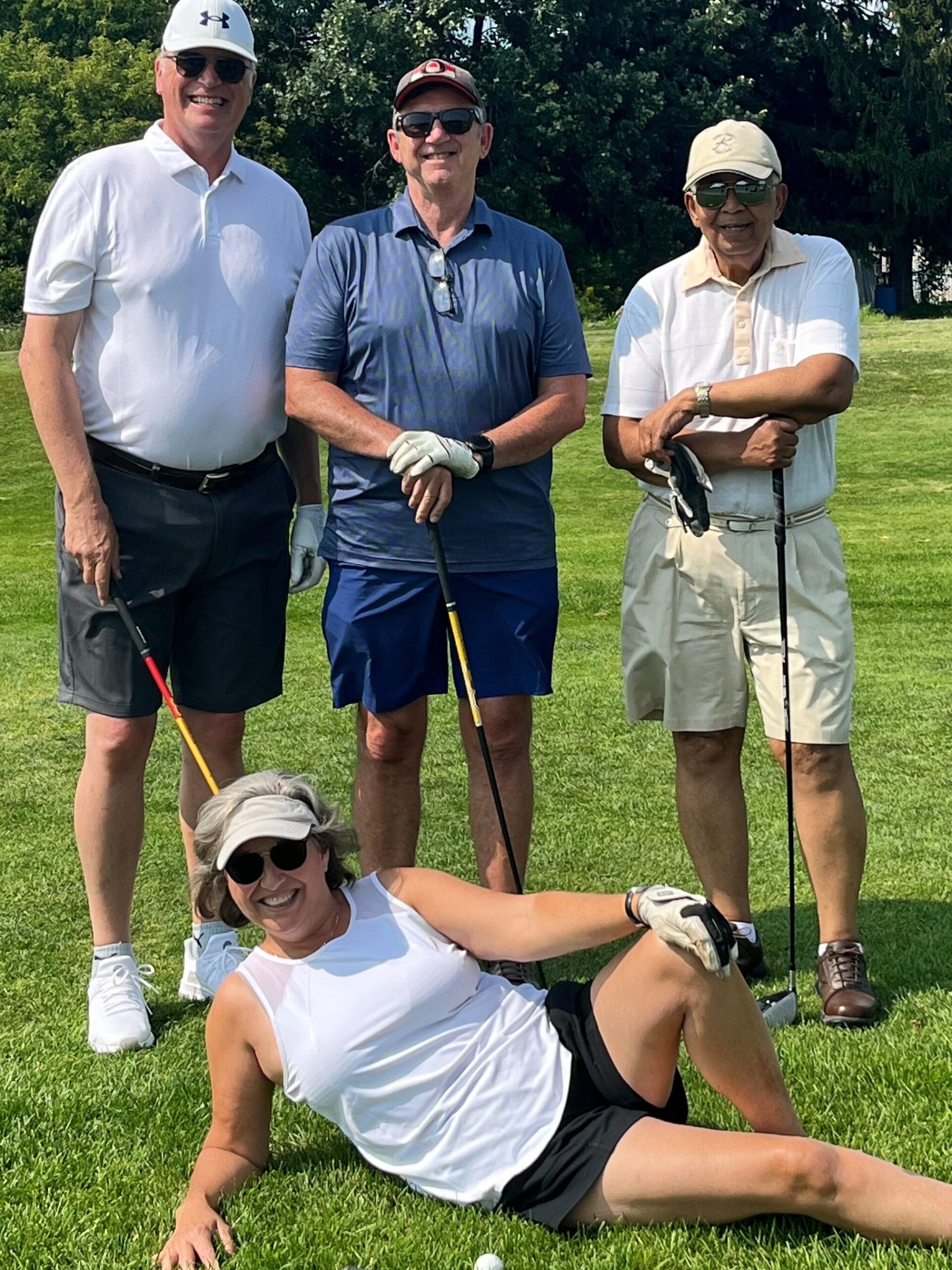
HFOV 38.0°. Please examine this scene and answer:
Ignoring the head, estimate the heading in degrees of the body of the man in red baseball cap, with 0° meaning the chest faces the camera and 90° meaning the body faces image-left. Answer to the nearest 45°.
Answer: approximately 0°

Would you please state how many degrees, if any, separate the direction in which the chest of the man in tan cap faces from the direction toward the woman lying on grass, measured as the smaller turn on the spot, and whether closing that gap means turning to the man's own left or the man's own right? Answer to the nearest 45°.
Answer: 0° — they already face them

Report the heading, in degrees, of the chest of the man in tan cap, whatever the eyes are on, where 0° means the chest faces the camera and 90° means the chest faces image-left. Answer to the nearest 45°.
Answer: approximately 0°

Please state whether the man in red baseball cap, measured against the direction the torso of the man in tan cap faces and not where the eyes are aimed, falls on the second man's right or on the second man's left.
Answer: on the second man's right

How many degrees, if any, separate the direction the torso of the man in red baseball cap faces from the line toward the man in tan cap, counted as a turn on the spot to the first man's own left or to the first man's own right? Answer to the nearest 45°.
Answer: approximately 90° to the first man's own left

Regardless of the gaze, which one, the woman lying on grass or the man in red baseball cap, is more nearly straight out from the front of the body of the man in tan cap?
the woman lying on grass

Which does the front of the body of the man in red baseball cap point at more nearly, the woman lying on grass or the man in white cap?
the woman lying on grass

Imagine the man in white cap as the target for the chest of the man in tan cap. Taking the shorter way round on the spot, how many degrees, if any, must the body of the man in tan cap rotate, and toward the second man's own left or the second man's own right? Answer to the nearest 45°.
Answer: approximately 90° to the second man's own right

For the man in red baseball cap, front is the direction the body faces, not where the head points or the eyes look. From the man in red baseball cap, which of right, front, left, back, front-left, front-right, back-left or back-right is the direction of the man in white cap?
right

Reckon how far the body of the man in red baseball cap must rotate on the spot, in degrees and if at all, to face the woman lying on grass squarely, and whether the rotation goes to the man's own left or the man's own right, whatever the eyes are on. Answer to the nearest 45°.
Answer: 0° — they already face them

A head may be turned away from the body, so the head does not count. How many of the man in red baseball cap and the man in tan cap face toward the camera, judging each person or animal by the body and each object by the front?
2
